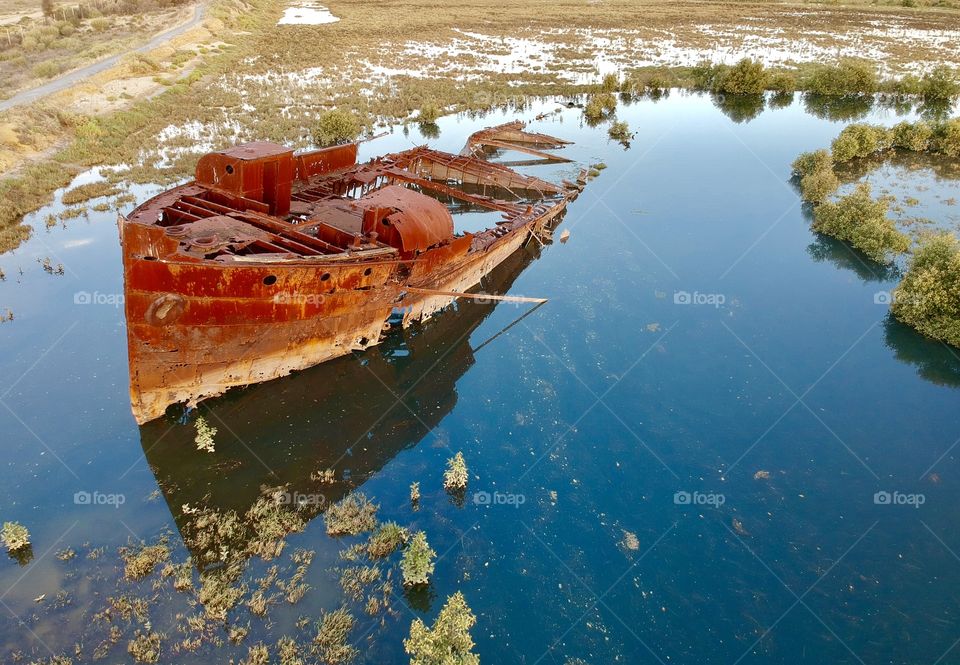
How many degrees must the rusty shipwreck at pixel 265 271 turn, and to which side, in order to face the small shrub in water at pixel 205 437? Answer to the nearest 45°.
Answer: approximately 45° to its left

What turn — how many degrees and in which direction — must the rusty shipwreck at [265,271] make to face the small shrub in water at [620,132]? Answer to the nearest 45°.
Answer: approximately 180°

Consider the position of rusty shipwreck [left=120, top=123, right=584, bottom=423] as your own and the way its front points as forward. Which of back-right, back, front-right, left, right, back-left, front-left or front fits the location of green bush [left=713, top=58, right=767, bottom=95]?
back

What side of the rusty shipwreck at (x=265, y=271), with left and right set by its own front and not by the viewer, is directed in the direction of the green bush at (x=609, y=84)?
back

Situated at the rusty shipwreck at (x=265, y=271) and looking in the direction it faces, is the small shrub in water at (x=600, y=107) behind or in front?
behind

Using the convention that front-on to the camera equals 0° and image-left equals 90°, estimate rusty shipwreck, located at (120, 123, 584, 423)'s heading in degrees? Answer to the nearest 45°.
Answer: approximately 45°

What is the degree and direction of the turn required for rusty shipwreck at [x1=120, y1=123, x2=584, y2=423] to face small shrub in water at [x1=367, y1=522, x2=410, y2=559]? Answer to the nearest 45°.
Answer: approximately 90° to its left

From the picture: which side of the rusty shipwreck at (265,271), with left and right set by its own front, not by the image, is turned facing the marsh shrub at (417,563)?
left
